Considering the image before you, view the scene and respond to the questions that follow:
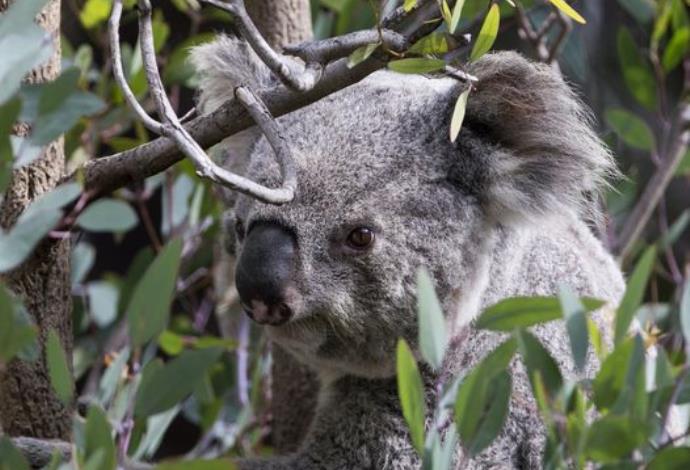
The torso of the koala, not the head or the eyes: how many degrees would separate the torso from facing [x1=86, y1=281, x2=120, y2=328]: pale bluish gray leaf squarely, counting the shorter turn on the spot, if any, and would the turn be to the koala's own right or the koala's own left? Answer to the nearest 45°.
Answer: approximately 90° to the koala's own right

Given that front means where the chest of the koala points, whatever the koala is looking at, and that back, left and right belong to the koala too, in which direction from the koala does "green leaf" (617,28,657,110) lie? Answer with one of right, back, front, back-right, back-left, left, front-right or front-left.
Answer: back

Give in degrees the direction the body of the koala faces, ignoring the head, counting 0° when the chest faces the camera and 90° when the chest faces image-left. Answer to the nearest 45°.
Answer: approximately 45°

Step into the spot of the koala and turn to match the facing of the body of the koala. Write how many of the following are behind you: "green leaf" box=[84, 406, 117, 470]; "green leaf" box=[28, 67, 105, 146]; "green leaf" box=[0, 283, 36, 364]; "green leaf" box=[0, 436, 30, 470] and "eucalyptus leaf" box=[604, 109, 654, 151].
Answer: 1

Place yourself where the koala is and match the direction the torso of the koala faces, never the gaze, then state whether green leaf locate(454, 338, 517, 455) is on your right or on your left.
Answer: on your left

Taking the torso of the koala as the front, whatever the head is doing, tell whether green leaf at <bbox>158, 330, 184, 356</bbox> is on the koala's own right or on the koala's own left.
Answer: on the koala's own right

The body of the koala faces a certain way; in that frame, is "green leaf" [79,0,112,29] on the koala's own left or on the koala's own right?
on the koala's own right

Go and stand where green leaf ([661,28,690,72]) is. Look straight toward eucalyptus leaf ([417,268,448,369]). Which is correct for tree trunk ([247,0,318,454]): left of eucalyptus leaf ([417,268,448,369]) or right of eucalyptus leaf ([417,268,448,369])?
right

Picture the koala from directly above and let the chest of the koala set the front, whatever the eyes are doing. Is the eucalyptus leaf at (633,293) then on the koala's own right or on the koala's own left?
on the koala's own left

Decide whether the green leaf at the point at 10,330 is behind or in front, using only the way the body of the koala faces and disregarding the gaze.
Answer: in front
